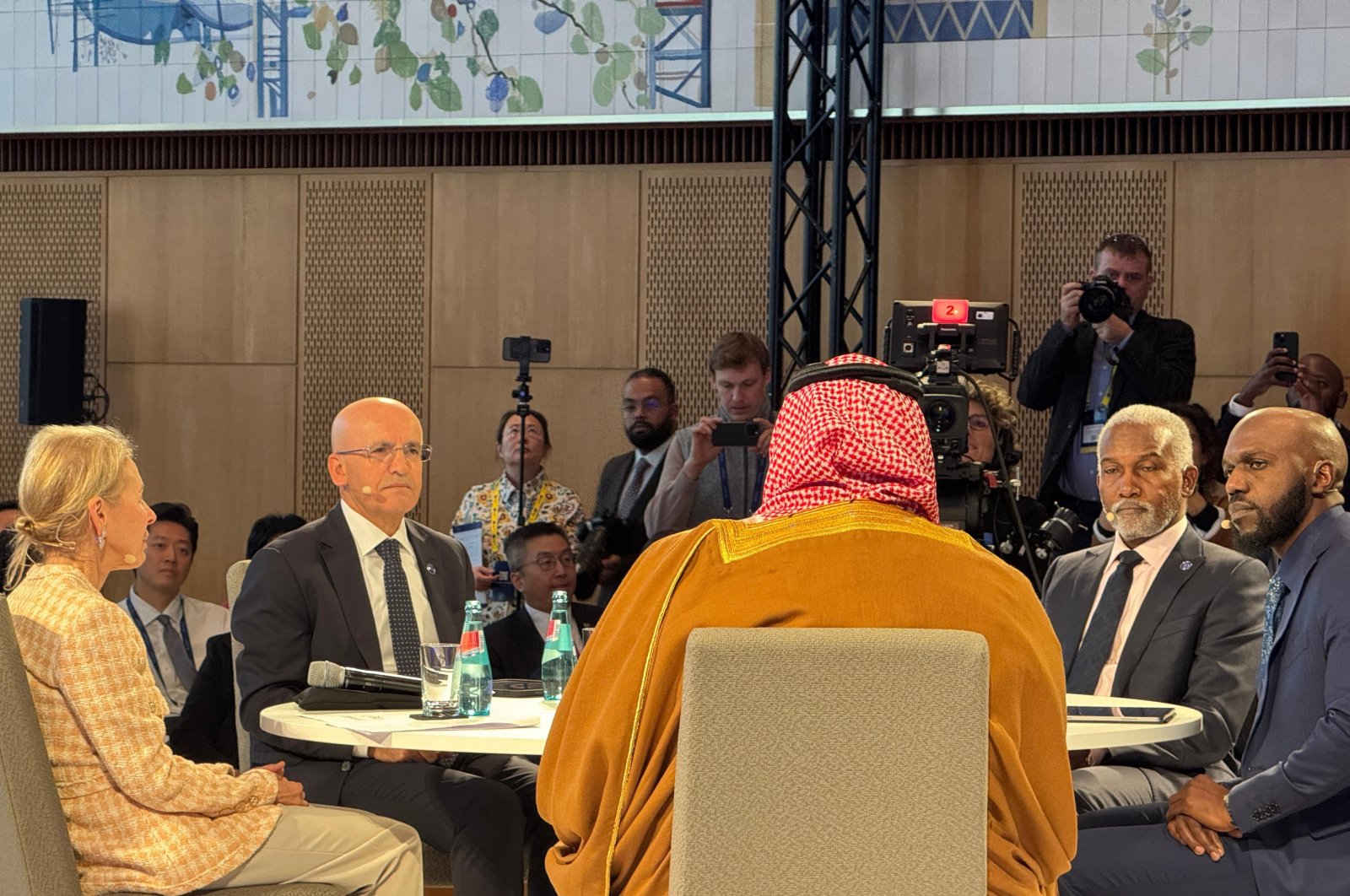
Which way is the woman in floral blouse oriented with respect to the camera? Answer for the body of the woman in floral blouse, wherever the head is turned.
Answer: toward the camera

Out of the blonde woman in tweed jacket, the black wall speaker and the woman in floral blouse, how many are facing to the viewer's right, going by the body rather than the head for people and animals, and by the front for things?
1

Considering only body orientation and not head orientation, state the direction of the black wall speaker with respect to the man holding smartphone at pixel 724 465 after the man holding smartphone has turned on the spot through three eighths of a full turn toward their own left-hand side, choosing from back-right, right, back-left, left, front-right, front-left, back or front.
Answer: left

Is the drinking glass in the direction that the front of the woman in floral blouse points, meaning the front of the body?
yes

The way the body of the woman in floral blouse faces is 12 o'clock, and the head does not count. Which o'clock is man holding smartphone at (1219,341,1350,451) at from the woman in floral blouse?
The man holding smartphone is roughly at 9 o'clock from the woman in floral blouse.

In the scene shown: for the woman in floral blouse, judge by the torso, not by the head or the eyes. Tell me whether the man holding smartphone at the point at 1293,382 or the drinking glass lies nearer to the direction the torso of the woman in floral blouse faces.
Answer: the drinking glass

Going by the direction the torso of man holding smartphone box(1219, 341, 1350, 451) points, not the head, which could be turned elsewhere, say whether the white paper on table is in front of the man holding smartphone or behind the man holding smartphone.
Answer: in front

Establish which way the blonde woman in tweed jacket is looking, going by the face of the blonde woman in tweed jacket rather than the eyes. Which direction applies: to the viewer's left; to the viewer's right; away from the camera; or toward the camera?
to the viewer's right

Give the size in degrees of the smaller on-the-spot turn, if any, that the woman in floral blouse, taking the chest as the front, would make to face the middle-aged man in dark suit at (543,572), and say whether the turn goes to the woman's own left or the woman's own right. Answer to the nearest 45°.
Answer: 0° — they already face them

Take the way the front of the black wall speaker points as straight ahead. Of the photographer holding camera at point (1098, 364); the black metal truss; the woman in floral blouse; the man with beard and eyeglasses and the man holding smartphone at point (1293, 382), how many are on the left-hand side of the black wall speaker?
5

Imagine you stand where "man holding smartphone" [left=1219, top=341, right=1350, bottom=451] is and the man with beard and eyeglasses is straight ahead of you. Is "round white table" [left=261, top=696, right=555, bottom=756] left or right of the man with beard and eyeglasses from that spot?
left

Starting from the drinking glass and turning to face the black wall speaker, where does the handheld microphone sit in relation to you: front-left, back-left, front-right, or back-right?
front-left

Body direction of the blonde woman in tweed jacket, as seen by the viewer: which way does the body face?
to the viewer's right

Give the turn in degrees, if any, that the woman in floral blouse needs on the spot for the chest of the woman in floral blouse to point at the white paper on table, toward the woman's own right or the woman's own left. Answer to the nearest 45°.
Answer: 0° — they already face it

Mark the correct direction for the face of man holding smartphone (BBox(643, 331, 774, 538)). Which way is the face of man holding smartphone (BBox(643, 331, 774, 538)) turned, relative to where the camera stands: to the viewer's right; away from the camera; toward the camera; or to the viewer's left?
toward the camera

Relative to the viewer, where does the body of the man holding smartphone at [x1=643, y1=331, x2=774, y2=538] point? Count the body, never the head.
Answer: toward the camera

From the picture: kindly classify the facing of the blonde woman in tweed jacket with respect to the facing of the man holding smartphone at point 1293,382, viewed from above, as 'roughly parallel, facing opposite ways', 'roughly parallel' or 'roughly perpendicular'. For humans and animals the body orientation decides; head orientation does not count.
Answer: roughly parallel, facing opposite ways

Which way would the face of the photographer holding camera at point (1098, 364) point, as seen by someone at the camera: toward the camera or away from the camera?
toward the camera

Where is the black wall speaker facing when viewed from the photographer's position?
facing the viewer and to the left of the viewer

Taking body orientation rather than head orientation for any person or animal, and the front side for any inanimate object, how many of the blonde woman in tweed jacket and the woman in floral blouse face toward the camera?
1
